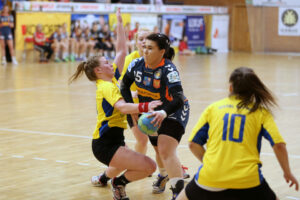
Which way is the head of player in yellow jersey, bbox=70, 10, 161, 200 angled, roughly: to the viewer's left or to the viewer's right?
to the viewer's right

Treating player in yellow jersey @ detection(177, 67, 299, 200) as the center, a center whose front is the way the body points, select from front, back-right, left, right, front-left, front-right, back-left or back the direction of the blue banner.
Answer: front

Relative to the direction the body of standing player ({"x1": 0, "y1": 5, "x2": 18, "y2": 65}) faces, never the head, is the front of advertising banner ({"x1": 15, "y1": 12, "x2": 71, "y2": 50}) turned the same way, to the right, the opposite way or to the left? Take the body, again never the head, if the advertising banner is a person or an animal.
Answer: the same way

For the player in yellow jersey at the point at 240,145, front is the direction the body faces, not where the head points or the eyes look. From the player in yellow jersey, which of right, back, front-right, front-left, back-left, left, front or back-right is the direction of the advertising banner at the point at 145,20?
front

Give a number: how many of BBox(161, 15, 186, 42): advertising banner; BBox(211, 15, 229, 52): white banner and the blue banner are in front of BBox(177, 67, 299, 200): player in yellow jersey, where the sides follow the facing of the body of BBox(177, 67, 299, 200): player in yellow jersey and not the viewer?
3

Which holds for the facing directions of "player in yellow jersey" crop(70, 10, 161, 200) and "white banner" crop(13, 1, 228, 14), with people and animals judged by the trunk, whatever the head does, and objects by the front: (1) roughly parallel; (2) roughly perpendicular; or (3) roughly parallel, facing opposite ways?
roughly perpendicular

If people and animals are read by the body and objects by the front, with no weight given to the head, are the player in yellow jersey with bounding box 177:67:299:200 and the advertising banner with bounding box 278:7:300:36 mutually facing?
yes

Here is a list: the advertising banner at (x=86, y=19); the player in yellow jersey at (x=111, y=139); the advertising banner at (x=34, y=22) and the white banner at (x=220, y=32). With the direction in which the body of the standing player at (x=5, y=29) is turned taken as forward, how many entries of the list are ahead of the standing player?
1

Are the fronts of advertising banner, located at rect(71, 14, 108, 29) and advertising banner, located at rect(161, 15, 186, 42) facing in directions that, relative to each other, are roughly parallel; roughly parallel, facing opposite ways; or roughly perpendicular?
roughly parallel

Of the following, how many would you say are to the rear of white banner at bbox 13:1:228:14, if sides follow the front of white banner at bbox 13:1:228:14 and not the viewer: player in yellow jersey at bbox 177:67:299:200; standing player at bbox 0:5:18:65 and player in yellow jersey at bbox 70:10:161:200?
0

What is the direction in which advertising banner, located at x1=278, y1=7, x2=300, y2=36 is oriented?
toward the camera

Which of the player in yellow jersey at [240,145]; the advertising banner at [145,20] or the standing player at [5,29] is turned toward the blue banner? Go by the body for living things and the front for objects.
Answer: the player in yellow jersey

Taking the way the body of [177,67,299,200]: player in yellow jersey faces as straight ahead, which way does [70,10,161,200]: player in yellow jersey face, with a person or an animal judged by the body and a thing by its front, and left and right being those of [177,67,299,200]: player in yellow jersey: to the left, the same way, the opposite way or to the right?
to the right

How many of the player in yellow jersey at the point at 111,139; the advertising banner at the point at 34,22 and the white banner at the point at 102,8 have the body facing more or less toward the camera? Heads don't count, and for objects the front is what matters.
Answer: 2

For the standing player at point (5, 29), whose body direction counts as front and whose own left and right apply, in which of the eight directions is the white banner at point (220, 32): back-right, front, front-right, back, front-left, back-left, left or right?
back-left

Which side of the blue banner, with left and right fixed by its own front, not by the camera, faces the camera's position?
front

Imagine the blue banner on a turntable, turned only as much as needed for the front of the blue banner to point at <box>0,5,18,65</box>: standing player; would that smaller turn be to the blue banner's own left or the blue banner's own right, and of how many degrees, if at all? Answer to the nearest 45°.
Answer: approximately 45° to the blue banner's own right

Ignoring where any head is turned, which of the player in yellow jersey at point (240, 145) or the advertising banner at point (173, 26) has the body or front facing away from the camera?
the player in yellow jersey

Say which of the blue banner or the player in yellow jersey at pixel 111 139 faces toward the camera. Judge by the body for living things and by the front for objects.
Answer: the blue banner

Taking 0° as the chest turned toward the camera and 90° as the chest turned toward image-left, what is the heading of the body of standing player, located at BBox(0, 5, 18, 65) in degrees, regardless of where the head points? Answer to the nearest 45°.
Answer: approximately 0°

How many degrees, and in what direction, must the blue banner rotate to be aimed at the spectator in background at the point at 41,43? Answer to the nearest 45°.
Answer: approximately 45° to its right

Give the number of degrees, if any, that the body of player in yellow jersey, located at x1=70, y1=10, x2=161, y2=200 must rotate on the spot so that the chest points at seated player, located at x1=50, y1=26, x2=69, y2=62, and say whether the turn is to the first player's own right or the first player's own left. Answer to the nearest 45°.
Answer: approximately 90° to the first player's own left
